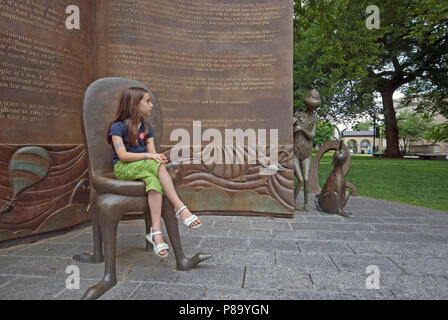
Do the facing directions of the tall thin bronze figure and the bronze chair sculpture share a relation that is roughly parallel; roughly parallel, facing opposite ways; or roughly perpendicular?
roughly perpendicular

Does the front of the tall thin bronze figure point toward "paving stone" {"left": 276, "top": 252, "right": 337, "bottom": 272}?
yes

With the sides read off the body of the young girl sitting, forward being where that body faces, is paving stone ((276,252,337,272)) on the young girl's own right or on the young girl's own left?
on the young girl's own left

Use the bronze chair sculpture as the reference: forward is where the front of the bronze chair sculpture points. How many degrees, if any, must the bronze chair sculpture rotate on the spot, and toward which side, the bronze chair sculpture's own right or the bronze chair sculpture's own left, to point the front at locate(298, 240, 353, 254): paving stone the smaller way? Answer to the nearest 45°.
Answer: approximately 45° to the bronze chair sculpture's own left

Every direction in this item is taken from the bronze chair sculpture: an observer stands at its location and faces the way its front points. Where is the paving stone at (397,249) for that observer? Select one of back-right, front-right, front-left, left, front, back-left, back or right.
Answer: front-left

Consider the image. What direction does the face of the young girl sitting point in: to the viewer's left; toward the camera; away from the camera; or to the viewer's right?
to the viewer's right

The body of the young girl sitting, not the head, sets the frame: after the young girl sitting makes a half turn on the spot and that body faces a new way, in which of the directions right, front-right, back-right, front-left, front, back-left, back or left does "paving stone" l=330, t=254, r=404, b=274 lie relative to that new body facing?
back-right

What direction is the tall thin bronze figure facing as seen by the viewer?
toward the camera

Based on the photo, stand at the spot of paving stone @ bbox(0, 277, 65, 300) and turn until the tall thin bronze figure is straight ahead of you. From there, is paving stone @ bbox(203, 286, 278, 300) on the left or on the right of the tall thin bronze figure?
right

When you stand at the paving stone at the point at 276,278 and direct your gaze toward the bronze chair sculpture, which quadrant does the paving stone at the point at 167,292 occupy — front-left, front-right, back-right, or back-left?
front-left

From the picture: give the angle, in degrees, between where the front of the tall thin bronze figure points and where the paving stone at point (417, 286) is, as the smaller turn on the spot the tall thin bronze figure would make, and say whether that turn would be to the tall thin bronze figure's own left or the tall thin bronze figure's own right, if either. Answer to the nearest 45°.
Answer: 0° — it already faces it

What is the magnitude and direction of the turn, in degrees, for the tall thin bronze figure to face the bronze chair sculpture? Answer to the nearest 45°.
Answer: approximately 45° to its right

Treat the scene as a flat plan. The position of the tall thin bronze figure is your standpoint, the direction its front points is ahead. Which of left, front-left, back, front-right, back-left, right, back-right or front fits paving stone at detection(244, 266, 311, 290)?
front

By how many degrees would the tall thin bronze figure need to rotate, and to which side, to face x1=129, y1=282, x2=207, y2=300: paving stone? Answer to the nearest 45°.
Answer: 0° — it already faces it

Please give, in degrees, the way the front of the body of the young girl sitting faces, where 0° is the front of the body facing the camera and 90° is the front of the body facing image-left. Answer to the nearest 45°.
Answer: approximately 315°

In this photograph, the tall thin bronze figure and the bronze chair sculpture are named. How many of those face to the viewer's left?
0

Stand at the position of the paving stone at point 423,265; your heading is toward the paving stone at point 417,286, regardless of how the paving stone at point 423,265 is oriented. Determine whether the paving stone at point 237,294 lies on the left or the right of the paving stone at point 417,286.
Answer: right

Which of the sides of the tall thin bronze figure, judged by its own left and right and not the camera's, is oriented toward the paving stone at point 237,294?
front

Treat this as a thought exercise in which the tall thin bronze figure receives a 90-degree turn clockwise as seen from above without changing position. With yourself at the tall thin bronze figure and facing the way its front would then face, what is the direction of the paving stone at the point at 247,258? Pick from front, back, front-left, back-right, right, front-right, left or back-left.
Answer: left
